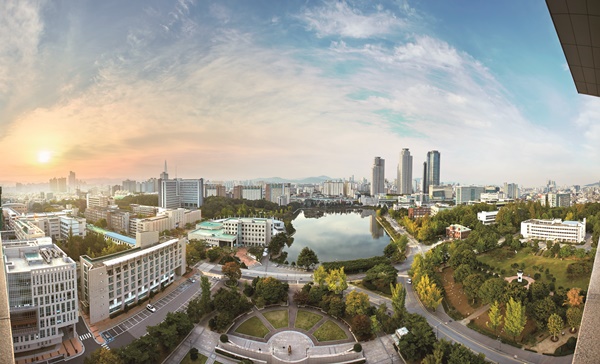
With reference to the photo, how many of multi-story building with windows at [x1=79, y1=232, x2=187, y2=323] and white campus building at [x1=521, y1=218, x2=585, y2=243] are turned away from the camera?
0

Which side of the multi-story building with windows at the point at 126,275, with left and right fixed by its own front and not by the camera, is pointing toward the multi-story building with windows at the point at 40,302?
right

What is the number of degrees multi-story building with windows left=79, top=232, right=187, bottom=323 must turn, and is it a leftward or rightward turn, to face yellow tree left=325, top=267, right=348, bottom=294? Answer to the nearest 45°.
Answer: approximately 45° to its left

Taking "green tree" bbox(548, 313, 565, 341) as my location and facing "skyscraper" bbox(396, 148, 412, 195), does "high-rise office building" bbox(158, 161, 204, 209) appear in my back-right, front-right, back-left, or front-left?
front-left

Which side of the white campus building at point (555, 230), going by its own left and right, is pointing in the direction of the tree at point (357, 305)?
front

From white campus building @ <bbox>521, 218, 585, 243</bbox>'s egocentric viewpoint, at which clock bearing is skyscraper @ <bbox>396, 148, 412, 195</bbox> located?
The skyscraper is roughly at 5 o'clock from the white campus building.

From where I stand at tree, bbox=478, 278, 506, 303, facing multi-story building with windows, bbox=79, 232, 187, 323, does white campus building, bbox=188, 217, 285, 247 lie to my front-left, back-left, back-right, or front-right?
front-right

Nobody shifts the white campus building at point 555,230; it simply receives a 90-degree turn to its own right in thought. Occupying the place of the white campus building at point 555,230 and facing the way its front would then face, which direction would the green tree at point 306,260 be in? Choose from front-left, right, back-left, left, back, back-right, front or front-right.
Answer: front-left

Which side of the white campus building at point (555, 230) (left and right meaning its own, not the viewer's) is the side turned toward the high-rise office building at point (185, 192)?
right

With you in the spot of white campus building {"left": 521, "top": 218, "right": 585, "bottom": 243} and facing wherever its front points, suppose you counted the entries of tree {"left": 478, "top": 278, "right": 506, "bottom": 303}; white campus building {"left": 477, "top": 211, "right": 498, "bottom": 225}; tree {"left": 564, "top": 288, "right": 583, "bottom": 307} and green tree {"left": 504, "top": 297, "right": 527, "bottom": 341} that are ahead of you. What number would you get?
3

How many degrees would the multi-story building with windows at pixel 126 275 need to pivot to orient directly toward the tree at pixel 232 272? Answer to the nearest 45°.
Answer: approximately 45° to its left

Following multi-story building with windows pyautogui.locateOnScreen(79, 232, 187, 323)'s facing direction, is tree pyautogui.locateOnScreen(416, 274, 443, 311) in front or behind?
in front

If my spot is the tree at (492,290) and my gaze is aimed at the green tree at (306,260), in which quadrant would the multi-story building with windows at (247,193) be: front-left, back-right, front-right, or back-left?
front-right

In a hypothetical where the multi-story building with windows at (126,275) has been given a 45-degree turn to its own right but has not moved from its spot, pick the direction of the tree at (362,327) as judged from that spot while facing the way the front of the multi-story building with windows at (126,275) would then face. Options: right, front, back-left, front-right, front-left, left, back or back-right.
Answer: front-left

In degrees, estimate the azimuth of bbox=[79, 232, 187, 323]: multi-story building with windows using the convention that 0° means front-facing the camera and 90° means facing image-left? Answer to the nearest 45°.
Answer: approximately 315°

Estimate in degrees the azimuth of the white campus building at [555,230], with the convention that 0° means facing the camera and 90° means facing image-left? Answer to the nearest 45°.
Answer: approximately 0°

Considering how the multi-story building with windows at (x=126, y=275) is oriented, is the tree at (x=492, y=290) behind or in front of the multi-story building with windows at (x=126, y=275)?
in front

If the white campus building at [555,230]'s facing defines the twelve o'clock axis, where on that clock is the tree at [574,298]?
The tree is roughly at 12 o'clock from the white campus building.

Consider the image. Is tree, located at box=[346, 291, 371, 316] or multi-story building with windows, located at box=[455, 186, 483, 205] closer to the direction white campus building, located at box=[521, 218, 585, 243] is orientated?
the tree

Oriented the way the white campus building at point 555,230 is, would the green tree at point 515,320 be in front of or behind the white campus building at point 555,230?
in front
